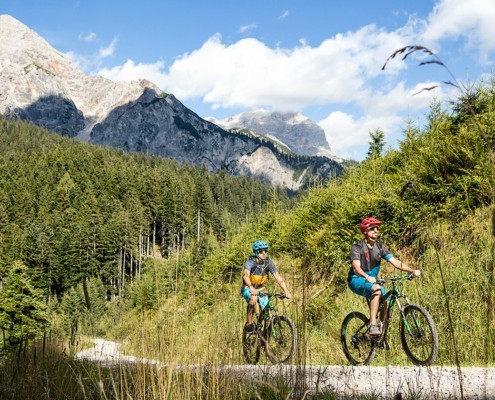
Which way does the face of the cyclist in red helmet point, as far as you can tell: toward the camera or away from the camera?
toward the camera

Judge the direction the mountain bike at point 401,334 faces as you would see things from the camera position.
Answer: facing the viewer and to the right of the viewer

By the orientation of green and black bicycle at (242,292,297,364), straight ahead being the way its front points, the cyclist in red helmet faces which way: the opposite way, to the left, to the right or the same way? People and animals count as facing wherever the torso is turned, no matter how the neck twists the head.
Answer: the same way

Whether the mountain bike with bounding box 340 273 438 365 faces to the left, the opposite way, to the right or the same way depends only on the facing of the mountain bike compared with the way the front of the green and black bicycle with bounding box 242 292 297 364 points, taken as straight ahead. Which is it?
the same way

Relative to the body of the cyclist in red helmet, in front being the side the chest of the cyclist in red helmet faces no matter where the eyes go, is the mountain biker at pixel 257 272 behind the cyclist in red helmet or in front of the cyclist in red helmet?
behind

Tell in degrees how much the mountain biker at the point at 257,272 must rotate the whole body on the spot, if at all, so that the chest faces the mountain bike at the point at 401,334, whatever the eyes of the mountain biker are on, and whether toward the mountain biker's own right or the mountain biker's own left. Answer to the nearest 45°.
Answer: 0° — they already face it

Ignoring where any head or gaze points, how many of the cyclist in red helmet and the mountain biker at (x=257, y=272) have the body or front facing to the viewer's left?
0

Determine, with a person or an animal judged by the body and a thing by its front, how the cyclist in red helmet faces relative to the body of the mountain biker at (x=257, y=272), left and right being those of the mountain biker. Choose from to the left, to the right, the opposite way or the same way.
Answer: the same way

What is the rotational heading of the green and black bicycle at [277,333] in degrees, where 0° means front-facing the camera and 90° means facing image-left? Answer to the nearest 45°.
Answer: approximately 315°
